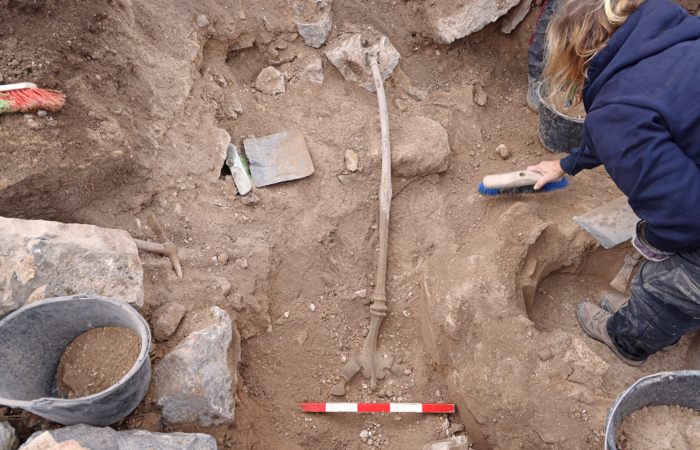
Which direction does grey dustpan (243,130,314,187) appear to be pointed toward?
to the viewer's right

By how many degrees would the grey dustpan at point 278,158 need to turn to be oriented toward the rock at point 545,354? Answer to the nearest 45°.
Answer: approximately 45° to its right

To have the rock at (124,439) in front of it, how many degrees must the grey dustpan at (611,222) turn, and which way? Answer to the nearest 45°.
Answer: approximately 90° to its left

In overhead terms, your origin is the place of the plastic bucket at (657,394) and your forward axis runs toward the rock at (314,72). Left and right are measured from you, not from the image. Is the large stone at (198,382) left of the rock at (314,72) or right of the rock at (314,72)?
left

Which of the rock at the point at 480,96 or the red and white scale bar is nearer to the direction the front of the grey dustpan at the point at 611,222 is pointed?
the rock

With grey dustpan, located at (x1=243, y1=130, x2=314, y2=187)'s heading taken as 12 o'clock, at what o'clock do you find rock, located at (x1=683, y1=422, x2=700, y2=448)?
The rock is roughly at 2 o'clock from the grey dustpan.

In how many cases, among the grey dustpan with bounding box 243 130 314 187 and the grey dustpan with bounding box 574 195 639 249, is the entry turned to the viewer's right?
1

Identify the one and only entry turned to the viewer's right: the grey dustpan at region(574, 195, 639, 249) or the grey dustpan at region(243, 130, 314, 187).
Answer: the grey dustpan at region(243, 130, 314, 187)
